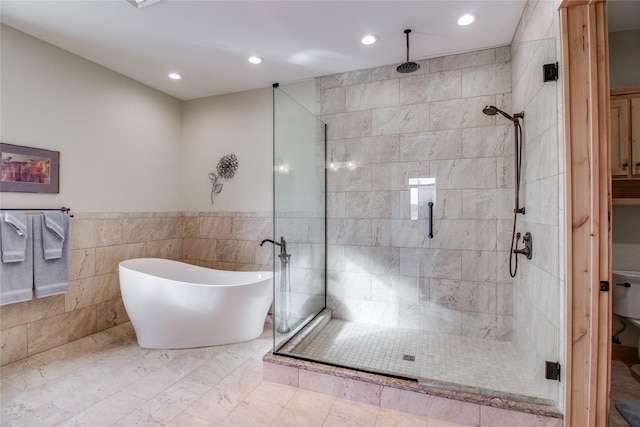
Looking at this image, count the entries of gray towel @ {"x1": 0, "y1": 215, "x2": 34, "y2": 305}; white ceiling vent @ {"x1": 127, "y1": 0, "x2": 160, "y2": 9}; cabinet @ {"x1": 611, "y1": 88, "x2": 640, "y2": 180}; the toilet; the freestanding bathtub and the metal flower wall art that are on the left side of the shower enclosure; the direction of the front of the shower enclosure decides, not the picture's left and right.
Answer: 2

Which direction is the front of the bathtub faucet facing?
to the viewer's left

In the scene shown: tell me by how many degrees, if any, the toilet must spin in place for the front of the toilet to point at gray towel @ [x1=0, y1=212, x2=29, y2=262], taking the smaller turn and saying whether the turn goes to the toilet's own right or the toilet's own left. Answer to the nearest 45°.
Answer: approximately 45° to the toilet's own right

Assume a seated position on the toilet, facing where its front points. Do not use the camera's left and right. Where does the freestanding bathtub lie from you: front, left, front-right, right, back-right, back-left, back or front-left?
front-right

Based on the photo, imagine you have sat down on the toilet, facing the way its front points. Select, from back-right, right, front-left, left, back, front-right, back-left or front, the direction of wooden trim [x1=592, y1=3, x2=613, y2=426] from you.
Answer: front

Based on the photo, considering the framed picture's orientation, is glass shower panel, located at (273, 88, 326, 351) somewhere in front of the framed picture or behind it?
in front

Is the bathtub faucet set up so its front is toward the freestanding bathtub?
yes

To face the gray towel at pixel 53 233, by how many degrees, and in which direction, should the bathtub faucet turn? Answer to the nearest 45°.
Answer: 0° — it already faces it

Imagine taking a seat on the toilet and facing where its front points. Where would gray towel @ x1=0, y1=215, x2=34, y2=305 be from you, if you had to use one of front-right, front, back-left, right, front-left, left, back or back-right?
front-right

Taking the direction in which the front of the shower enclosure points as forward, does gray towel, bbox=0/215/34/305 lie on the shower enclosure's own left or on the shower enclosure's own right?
on the shower enclosure's own right

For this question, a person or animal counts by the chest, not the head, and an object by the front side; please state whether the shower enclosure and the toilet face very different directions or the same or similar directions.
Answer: same or similar directions

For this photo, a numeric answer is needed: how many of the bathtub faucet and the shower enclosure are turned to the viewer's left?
1

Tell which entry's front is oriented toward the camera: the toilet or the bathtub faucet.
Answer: the toilet

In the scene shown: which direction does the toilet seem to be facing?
toward the camera

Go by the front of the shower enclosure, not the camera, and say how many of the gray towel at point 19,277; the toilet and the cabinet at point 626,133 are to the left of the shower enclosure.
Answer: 2
